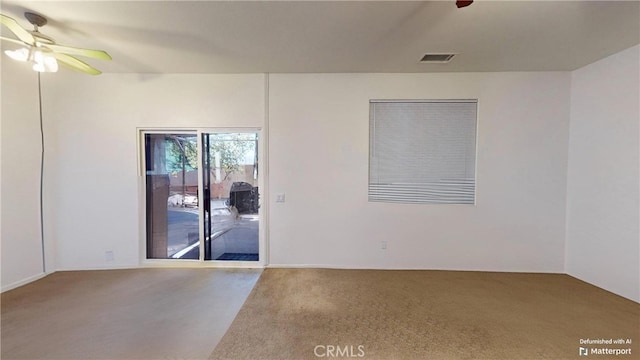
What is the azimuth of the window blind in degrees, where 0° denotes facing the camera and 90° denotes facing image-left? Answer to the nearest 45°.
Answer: approximately 0°

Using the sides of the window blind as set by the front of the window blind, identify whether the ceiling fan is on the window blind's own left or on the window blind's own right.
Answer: on the window blind's own right

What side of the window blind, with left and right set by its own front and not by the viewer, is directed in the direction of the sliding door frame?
right

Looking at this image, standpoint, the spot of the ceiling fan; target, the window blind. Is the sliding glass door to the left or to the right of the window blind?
left

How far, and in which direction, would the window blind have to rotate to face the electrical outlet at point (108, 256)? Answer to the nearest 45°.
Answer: approximately 90° to its right

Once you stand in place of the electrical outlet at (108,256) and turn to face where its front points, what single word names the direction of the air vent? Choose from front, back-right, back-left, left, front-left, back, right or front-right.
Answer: front-left

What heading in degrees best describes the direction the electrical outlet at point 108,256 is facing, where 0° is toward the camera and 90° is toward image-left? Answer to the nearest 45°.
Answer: approximately 0°

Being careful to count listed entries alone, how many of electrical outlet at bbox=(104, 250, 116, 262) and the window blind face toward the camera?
2

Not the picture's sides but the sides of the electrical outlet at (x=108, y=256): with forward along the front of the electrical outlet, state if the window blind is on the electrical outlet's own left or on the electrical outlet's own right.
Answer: on the electrical outlet's own left
